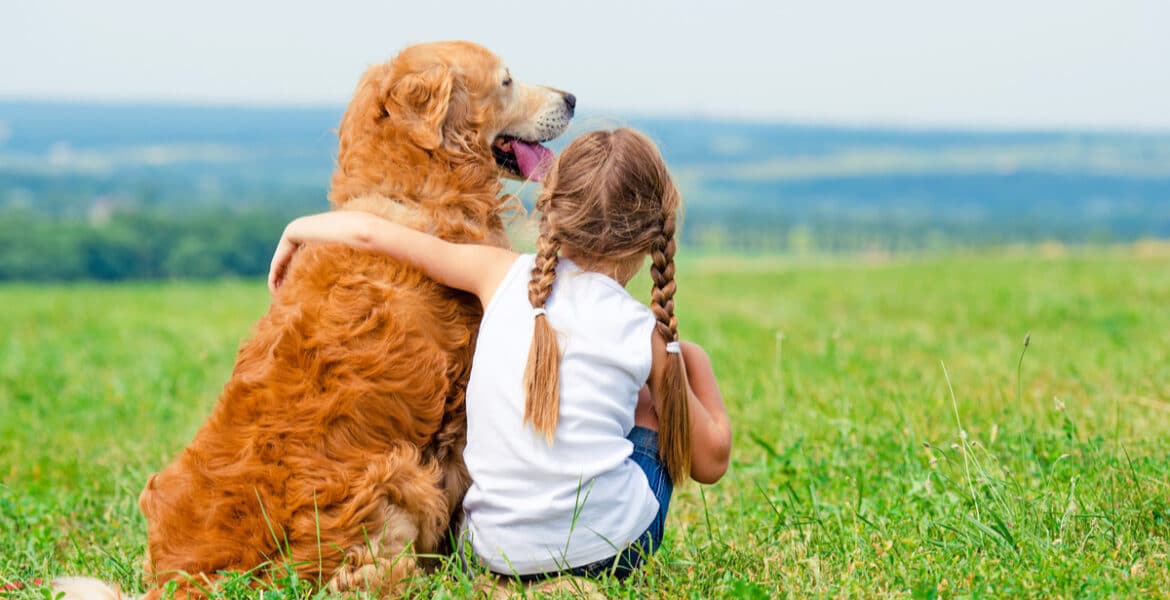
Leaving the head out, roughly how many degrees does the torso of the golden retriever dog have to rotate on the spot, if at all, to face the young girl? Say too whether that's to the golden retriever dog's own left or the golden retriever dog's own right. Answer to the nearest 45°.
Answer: approximately 45° to the golden retriever dog's own right

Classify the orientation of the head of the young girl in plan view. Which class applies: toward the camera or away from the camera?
away from the camera

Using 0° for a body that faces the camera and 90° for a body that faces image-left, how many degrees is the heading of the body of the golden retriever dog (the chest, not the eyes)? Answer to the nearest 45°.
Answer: approximately 225°
